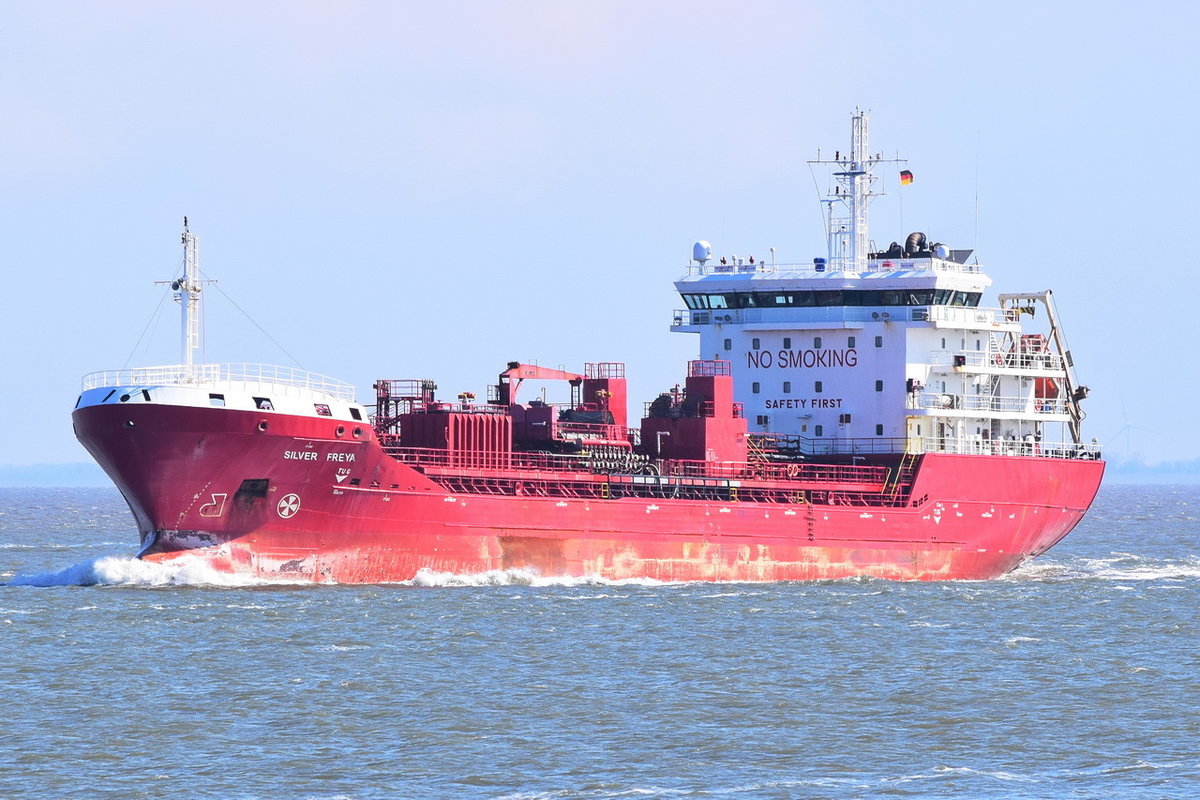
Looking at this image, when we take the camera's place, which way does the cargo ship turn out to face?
facing the viewer and to the left of the viewer
